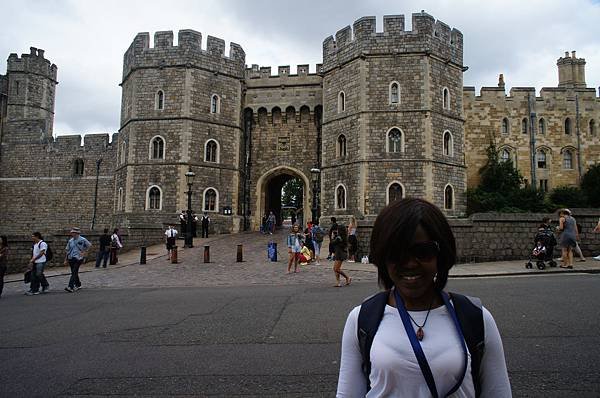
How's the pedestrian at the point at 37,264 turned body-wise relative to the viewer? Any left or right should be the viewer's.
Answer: facing to the left of the viewer

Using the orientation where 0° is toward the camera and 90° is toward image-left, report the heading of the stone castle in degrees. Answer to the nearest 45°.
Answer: approximately 0°

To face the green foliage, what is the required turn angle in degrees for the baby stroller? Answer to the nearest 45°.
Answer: approximately 135° to its right

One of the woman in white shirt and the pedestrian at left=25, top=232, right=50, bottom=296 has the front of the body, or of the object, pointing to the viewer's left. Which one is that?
the pedestrian

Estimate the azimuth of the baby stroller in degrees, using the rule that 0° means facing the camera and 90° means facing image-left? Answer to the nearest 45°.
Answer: approximately 45°

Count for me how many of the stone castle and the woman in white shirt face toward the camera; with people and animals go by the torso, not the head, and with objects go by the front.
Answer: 2

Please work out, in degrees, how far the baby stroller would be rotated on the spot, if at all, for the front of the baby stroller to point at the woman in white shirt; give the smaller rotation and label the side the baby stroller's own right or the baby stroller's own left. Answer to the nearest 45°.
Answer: approximately 45° to the baby stroller's own left

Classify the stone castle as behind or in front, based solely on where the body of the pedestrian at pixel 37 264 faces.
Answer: behind
